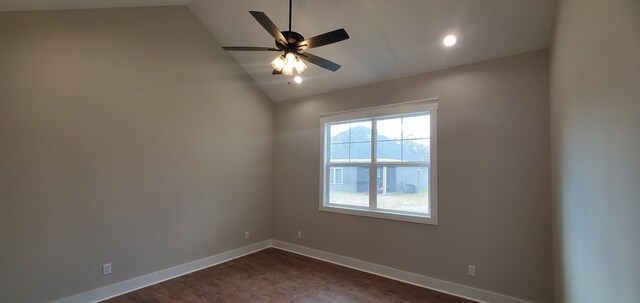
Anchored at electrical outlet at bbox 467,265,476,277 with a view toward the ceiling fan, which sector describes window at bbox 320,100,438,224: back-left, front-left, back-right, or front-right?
front-right

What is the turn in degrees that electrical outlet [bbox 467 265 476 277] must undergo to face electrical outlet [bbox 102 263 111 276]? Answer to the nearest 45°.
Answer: approximately 45° to its right

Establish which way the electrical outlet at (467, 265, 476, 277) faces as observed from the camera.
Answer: facing the viewer
